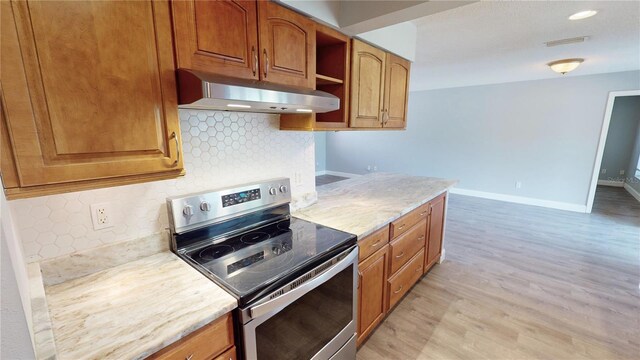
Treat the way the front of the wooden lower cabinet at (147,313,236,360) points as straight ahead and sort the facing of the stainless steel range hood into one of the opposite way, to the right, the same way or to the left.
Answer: the same way

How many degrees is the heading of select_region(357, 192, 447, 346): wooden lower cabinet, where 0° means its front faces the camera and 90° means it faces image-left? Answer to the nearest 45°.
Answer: approximately 315°

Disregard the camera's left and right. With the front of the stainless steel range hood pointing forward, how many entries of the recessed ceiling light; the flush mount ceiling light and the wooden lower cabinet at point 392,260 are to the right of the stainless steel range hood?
0

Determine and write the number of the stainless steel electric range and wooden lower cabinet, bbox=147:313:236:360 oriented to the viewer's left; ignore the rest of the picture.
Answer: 0

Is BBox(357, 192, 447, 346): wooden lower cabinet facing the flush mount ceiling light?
no

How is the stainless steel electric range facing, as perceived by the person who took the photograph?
facing the viewer and to the right of the viewer

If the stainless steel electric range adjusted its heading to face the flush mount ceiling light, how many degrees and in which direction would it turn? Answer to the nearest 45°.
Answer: approximately 45° to its left

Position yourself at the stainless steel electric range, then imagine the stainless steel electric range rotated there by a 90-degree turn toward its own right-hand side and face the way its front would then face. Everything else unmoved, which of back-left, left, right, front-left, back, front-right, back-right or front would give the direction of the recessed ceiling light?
back-left

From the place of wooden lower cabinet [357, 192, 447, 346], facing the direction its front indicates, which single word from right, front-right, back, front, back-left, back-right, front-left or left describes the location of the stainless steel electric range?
right

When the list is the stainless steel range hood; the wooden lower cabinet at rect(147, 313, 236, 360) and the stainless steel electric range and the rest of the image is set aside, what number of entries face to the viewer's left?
0

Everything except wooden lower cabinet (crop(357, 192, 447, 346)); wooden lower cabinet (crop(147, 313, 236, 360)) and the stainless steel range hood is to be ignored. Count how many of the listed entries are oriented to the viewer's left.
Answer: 0

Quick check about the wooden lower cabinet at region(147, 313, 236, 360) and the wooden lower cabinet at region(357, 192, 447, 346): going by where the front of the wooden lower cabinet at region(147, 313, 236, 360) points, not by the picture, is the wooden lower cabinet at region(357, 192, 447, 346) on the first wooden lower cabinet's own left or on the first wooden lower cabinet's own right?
on the first wooden lower cabinet's own left
